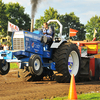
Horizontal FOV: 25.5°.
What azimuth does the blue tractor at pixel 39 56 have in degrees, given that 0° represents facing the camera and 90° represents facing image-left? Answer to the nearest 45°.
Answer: approximately 45°

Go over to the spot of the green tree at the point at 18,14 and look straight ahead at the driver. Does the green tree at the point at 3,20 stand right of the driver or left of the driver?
right

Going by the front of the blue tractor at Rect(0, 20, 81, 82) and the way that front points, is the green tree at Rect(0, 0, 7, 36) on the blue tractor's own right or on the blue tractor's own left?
on the blue tractor's own right
